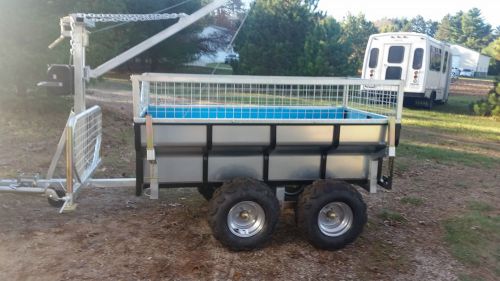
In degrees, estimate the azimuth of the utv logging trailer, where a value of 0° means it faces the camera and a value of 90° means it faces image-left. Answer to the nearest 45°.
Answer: approximately 90°

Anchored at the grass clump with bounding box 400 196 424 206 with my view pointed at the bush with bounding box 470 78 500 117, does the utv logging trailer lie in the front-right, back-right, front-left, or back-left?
back-left

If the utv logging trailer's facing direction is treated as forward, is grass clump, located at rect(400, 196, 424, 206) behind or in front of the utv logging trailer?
behind

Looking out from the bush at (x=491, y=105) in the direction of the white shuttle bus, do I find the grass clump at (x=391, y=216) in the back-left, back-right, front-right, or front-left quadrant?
back-left

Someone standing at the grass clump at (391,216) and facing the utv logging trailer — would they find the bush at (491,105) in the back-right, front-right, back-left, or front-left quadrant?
back-right

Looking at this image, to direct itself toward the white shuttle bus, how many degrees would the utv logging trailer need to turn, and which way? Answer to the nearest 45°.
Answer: approximately 135° to its right
